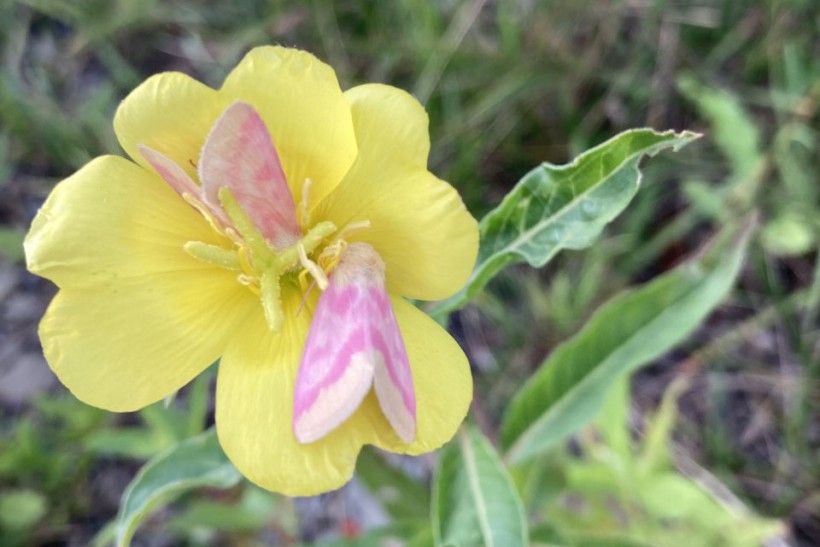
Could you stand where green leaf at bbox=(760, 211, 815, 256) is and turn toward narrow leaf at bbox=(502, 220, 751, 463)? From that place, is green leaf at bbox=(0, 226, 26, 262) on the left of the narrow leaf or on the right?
right

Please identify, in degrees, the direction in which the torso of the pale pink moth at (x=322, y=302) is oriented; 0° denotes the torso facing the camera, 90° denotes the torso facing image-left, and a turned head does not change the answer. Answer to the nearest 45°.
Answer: approximately 180°
